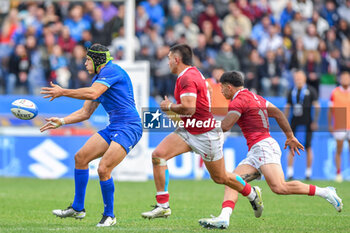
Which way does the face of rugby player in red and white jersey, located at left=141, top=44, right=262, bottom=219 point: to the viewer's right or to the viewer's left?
to the viewer's left

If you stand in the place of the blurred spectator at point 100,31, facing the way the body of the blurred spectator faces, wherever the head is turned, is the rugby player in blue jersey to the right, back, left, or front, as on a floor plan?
front

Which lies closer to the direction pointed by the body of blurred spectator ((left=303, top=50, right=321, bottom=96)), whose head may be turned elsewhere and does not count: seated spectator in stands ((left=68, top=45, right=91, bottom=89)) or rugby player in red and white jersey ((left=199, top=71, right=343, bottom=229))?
the rugby player in red and white jersey

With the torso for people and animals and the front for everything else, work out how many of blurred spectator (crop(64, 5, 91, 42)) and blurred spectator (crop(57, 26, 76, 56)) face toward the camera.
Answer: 2

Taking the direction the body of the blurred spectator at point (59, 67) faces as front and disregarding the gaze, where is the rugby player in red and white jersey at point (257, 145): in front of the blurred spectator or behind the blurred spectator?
in front

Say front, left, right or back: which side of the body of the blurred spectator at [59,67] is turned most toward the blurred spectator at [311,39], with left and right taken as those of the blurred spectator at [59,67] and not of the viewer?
left

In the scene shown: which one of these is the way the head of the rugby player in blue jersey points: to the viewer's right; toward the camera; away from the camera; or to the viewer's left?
to the viewer's left

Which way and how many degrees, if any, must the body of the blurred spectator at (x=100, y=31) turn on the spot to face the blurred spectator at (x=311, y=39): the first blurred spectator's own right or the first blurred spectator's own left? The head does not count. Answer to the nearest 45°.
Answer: approximately 90° to the first blurred spectator's own left

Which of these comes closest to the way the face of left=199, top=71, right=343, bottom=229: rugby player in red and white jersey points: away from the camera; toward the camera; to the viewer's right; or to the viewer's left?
to the viewer's left

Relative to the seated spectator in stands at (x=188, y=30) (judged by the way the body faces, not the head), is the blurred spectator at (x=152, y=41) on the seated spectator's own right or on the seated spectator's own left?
on the seated spectator's own right

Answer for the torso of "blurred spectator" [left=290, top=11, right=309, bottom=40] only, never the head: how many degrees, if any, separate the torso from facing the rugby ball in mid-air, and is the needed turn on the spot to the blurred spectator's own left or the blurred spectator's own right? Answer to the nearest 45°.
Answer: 0° — they already face it

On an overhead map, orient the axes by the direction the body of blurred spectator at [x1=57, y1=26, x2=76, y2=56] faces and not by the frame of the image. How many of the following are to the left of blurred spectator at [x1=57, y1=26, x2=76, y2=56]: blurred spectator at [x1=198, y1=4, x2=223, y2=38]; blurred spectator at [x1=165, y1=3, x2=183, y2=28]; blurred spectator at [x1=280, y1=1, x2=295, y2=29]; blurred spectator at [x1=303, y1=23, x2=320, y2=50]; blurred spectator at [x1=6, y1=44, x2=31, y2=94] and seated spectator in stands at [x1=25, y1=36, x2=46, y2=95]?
4

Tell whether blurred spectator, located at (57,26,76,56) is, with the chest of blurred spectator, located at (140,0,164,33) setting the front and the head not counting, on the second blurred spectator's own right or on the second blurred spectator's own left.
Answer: on the second blurred spectator's own right

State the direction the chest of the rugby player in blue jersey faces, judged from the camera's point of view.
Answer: to the viewer's left

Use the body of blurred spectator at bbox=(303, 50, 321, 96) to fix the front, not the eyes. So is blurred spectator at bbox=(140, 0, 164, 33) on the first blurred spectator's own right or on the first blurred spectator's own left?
on the first blurred spectator's own right

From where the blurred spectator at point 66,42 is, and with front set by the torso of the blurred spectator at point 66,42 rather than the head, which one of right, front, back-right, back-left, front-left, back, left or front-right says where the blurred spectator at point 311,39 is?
left
